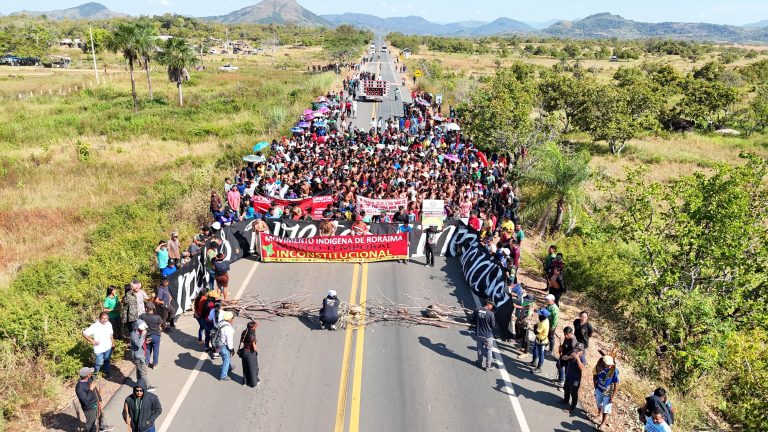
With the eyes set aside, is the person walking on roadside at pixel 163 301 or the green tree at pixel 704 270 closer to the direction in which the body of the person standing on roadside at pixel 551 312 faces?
the person walking on roadside

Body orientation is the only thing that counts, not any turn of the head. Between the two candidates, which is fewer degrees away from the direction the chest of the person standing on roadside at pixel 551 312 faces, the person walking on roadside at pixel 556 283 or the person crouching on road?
the person crouching on road

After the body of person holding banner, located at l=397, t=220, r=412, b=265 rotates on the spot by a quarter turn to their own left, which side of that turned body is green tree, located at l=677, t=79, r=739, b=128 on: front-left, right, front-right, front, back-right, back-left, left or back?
front-left

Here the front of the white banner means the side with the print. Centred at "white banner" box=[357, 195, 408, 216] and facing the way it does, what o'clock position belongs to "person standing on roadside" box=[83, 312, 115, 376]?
The person standing on roadside is roughly at 1 o'clock from the white banner.

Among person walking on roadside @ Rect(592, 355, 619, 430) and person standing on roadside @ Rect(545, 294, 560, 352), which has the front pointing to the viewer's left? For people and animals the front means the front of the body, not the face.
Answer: person standing on roadside @ Rect(545, 294, 560, 352)

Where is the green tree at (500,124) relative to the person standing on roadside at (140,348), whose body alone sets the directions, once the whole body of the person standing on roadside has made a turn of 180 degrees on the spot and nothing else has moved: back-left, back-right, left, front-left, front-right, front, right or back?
right

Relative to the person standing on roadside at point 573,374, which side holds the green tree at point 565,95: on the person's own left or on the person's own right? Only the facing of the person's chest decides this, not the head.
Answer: on the person's own right

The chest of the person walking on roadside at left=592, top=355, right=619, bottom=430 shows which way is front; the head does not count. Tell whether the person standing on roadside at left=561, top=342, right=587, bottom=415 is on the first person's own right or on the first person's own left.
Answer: on the first person's own right

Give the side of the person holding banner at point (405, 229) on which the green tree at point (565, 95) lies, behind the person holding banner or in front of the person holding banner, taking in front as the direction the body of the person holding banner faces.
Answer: behind

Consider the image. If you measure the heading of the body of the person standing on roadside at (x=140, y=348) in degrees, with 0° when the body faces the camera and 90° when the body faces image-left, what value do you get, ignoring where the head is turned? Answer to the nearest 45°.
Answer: approximately 315°
